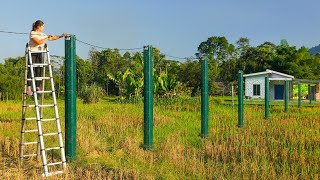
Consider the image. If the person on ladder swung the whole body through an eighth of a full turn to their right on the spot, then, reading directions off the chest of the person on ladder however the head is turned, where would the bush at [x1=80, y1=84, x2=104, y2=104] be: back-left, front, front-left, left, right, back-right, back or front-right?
back-left

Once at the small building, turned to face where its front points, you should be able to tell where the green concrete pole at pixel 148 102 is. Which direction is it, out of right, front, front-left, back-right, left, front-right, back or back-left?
front

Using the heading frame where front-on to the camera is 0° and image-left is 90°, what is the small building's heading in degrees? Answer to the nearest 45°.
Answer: approximately 0°

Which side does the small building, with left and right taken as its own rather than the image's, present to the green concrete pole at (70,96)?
front

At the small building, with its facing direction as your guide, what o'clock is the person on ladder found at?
The person on ladder is roughly at 12 o'clock from the small building.

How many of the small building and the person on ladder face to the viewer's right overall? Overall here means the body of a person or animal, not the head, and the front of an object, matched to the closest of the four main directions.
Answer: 1

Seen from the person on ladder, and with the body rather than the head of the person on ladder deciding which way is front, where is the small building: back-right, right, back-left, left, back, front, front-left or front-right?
front-left

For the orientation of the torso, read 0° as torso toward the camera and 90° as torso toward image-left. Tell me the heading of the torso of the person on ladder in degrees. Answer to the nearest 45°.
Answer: approximately 270°

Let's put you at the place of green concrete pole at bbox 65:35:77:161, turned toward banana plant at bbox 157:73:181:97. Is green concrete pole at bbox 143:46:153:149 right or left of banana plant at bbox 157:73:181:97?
right
